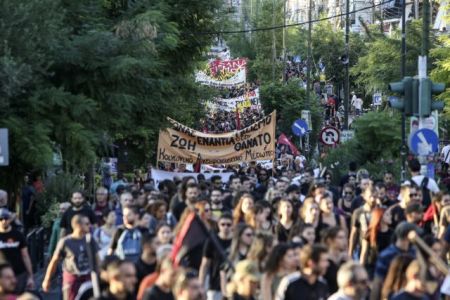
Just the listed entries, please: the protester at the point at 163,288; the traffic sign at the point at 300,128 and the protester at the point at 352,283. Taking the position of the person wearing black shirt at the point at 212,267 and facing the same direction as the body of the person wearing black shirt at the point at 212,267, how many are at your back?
1

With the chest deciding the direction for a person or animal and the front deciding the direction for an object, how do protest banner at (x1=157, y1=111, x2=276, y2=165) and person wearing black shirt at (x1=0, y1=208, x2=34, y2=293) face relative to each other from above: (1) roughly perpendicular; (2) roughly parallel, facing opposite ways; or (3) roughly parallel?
roughly parallel

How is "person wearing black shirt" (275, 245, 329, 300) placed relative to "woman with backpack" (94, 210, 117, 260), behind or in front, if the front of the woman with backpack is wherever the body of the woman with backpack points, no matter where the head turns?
in front

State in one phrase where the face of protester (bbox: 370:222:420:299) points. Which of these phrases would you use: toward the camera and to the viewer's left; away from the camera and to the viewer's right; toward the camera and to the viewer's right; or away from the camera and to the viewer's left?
toward the camera and to the viewer's right

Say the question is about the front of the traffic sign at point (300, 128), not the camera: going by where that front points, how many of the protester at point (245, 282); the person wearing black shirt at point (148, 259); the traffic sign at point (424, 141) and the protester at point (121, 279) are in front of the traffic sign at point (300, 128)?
4

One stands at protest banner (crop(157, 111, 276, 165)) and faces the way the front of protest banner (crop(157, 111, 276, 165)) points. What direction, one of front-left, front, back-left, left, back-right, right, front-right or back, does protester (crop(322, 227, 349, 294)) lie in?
front

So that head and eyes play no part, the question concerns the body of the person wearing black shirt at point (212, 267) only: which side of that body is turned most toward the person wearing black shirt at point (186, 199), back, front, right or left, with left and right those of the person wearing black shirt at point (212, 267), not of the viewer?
back

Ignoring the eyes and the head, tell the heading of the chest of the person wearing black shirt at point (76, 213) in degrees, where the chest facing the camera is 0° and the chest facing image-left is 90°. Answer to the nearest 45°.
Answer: approximately 0°

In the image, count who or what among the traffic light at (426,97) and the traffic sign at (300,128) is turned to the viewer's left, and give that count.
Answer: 0

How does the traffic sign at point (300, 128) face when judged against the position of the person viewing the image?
facing the viewer

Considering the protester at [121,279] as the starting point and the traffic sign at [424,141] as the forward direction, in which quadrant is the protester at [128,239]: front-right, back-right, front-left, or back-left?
front-left

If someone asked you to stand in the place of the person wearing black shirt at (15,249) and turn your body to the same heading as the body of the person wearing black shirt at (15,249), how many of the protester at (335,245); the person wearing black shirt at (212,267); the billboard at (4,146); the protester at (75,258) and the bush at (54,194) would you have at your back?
2

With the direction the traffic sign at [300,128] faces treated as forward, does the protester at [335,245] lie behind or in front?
in front

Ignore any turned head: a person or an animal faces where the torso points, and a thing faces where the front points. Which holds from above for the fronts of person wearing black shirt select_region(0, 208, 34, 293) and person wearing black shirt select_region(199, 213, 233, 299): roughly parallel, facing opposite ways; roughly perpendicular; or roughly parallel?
roughly parallel
